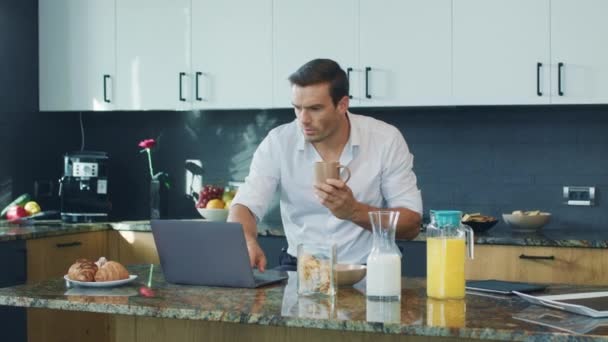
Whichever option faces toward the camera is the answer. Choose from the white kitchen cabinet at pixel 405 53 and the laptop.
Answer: the white kitchen cabinet

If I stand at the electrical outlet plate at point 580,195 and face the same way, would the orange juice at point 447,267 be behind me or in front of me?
in front

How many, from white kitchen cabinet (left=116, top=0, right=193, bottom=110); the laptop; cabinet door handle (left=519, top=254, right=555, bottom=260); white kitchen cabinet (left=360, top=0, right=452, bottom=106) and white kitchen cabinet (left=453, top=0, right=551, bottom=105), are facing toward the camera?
4

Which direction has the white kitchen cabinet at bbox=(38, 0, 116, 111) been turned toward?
toward the camera

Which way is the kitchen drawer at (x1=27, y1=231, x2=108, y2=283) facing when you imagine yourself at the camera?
facing the viewer and to the right of the viewer

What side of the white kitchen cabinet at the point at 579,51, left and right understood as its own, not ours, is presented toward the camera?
front

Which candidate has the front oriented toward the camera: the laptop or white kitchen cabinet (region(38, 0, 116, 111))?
the white kitchen cabinet

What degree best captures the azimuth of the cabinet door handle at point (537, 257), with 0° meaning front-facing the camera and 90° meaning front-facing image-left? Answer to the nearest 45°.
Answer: approximately 0°

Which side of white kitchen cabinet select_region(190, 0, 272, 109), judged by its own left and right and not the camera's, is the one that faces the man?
front

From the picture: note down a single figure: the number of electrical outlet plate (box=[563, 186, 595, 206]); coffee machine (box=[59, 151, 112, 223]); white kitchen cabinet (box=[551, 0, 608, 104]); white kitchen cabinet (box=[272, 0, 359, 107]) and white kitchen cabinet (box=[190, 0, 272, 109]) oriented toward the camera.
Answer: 5

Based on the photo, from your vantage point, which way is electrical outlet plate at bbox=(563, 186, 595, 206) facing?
toward the camera

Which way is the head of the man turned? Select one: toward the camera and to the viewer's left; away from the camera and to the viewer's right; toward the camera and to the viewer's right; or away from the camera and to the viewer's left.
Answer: toward the camera and to the viewer's left
